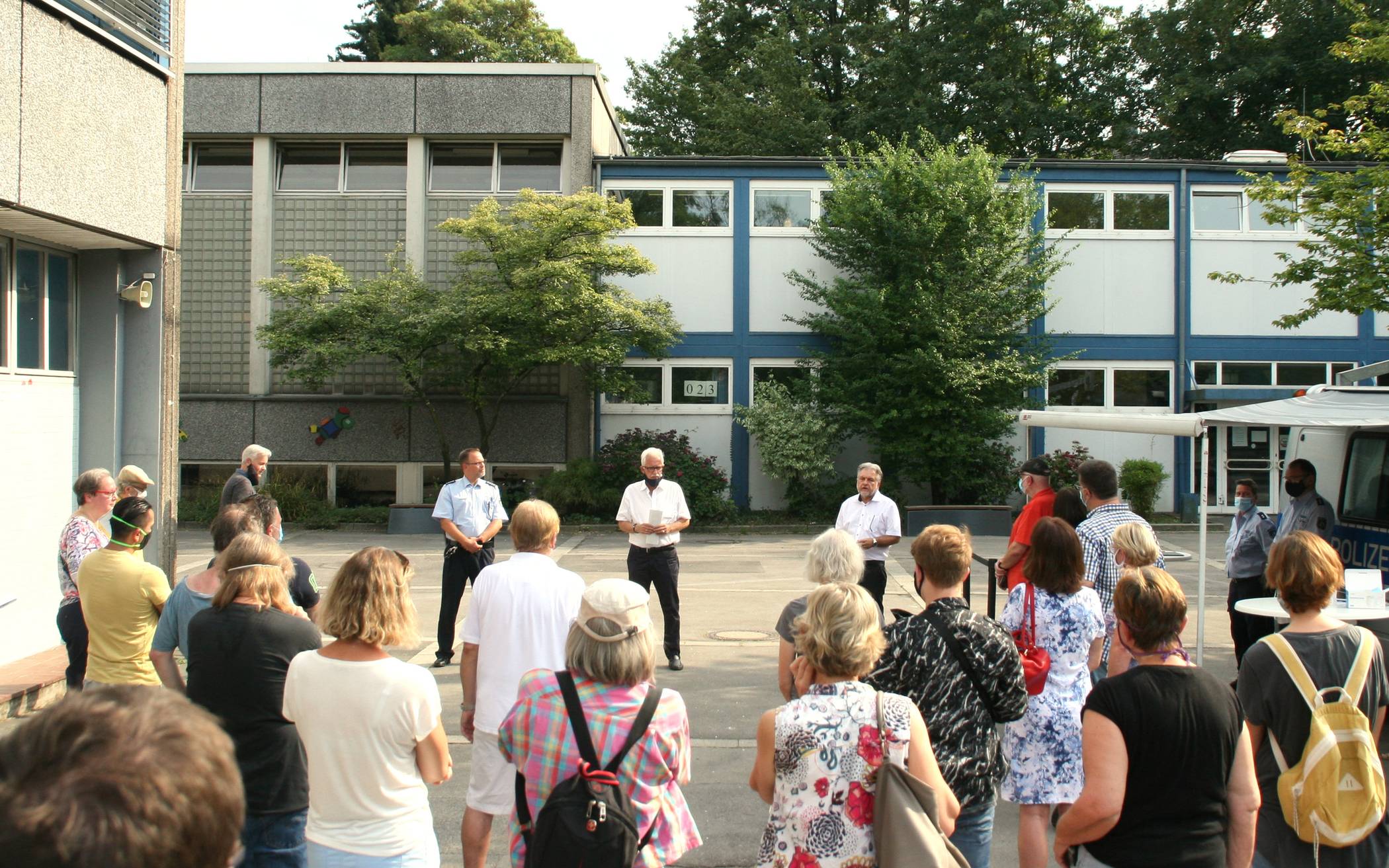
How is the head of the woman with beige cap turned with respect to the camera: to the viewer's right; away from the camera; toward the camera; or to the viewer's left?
away from the camera

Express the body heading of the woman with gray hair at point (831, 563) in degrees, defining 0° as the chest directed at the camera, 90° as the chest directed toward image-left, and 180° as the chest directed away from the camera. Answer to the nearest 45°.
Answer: approximately 180°

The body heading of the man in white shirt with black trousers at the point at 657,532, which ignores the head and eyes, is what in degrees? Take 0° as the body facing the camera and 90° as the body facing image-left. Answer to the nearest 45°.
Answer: approximately 0°

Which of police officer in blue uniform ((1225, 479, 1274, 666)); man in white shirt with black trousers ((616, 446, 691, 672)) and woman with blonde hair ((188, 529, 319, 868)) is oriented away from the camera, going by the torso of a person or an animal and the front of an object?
the woman with blonde hair

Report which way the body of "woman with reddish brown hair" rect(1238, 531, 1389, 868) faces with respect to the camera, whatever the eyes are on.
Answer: away from the camera

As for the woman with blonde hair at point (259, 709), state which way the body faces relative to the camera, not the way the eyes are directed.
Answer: away from the camera

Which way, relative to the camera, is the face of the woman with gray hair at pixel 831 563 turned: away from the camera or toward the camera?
away from the camera

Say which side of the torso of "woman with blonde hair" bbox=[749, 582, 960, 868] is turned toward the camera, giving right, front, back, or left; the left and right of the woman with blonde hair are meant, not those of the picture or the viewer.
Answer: back

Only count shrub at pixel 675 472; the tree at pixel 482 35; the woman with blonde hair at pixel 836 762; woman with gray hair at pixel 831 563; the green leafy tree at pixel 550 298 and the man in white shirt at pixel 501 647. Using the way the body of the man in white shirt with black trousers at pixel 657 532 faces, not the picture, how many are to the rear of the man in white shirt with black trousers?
3

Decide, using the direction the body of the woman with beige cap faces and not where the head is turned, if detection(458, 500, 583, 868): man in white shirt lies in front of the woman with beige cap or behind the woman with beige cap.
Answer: in front

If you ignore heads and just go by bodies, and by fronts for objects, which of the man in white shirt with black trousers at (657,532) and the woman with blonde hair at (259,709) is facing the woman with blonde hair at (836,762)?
the man in white shirt with black trousers

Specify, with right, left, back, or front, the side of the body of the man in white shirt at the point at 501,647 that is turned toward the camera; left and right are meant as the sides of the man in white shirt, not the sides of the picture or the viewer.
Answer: back

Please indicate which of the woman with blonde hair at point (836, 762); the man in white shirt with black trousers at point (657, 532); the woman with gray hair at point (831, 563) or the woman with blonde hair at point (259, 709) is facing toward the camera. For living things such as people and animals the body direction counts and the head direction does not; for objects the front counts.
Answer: the man in white shirt with black trousers

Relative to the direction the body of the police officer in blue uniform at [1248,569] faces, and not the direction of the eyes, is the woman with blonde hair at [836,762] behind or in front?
in front

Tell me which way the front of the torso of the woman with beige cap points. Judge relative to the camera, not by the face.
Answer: away from the camera
